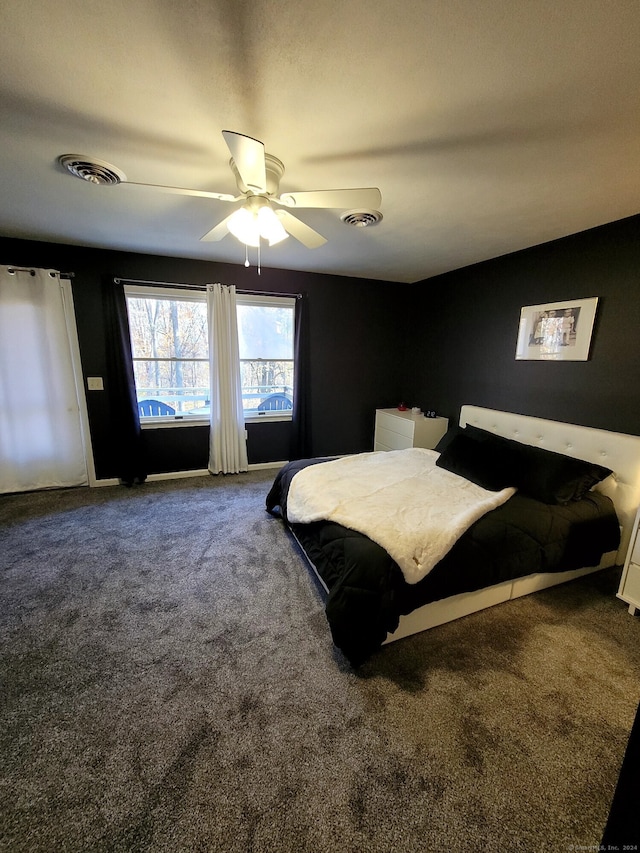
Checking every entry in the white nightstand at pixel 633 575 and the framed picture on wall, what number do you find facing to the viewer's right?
0

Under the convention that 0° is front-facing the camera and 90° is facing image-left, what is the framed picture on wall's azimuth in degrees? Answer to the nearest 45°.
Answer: approximately 45°

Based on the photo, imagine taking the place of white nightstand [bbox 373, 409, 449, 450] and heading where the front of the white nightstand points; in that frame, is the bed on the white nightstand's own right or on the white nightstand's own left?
on the white nightstand's own left

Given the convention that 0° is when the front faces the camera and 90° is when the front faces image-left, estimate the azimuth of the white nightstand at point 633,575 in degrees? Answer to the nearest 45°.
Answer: approximately 45°

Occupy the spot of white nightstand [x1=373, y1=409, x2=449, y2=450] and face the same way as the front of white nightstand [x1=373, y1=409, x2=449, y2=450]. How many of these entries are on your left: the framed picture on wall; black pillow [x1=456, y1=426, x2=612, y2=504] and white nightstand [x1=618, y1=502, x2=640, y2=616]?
3

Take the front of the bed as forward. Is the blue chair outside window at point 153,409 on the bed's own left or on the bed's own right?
on the bed's own right

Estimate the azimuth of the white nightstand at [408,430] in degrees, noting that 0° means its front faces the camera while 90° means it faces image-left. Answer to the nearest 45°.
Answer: approximately 45°

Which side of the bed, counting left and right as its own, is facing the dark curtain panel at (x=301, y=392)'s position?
right

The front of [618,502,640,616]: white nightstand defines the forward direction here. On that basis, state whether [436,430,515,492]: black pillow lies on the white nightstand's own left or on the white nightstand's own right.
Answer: on the white nightstand's own right

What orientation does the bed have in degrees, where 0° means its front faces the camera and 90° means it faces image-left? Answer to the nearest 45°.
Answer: approximately 45°

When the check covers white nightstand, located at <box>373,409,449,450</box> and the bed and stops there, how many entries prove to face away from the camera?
0
